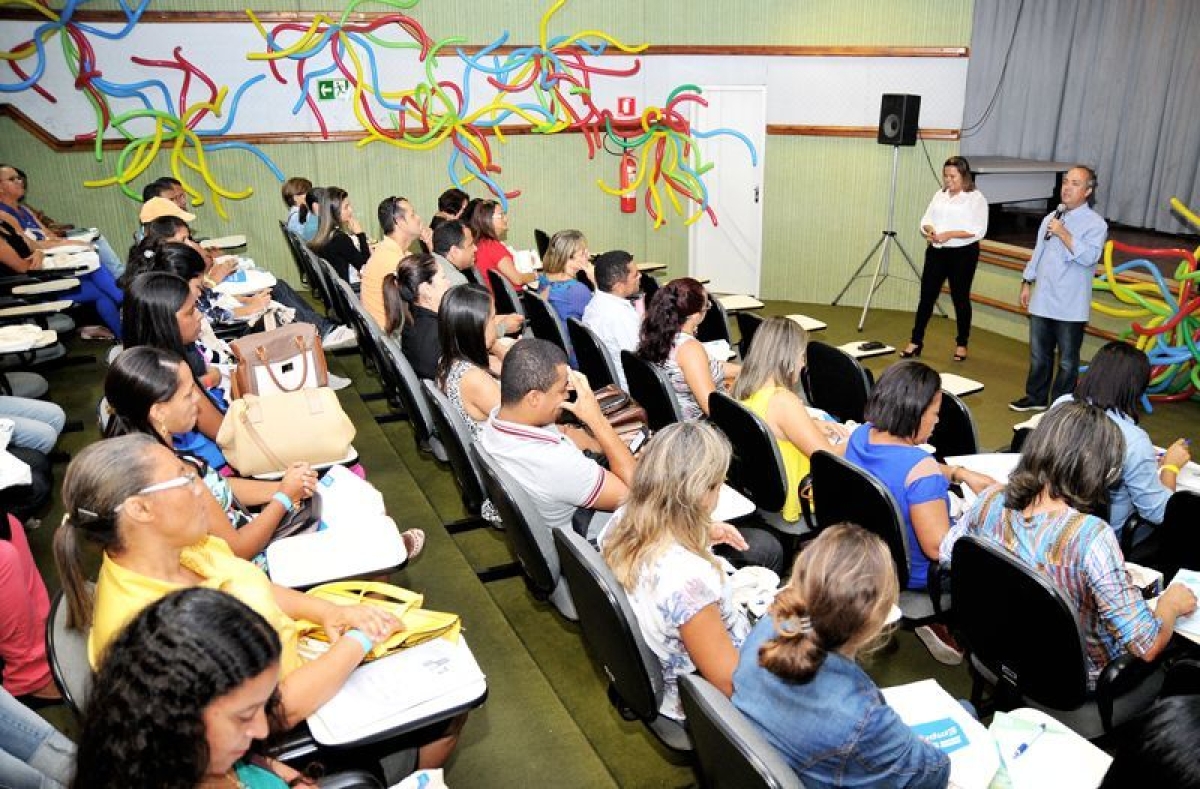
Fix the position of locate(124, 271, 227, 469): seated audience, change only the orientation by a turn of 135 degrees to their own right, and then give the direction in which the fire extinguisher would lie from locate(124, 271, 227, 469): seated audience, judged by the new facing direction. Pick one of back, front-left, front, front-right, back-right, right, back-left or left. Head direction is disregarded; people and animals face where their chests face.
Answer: back

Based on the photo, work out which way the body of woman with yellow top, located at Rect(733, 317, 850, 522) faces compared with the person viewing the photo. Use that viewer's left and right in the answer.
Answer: facing away from the viewer and to the right of the viewer

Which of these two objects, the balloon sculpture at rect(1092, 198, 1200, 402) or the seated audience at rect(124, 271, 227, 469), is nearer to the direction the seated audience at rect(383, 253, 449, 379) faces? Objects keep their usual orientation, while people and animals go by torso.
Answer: the balloon sculpture

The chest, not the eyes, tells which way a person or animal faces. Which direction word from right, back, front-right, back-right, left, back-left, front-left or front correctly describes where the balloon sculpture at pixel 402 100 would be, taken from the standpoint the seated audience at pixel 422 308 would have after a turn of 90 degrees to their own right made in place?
back

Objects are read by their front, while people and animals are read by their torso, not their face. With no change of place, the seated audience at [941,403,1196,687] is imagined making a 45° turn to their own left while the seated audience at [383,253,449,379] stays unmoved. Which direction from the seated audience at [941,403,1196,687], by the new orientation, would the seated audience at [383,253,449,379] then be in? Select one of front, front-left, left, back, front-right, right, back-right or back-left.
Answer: left

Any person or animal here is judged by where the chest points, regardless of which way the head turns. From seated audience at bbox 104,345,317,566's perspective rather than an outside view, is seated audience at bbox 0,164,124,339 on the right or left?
on their left

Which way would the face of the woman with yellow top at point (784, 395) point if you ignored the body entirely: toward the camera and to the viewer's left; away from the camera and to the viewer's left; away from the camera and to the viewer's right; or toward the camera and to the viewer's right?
away from the camera and to the viewer's right

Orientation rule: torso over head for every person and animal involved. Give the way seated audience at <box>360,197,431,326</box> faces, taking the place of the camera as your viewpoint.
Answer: facing to the right of the viewer

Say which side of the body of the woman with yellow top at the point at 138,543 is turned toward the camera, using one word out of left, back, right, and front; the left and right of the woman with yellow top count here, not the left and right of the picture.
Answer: right

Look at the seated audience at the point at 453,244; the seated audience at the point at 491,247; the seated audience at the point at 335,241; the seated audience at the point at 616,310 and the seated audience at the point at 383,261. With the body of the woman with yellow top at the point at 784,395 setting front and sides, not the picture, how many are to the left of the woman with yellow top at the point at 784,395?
5

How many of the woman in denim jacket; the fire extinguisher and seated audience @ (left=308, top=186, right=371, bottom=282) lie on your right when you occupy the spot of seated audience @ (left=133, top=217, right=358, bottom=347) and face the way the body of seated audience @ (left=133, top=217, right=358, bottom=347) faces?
1

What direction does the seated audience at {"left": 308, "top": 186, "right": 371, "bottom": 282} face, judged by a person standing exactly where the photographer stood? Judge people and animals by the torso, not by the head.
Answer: facing to the right of the viewer

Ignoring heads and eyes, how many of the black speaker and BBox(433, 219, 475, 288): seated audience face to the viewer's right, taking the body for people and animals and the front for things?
1

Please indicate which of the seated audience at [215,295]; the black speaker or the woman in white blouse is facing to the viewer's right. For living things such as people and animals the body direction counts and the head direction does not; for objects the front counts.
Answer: the seated audience

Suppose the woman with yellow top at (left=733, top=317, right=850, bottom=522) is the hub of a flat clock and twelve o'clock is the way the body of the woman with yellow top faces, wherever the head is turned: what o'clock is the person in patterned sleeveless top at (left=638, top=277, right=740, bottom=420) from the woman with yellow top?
The person in patterned sleeveless top is roughly at 9 o'clock from the woman with yellow top.
